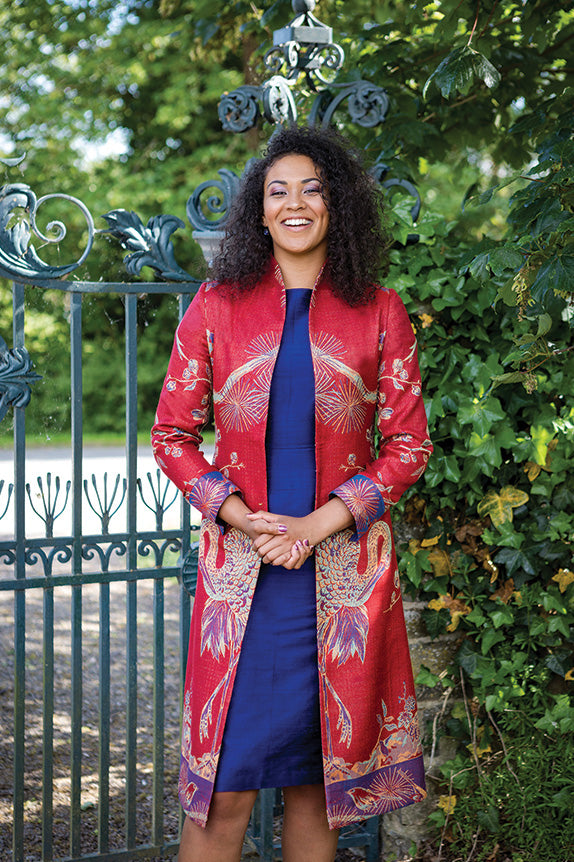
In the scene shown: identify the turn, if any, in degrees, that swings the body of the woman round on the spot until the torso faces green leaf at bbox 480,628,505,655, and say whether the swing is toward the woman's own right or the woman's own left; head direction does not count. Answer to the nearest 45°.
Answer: approximately 135° to the woman's own left

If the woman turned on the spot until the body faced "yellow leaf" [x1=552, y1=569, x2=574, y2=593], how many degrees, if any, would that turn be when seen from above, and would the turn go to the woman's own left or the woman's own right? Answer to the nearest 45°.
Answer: approximately 135° to the woman's own left

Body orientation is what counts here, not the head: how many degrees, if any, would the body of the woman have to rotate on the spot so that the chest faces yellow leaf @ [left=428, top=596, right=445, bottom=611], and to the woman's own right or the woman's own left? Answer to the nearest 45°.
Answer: approximately 135° to the woman's own left

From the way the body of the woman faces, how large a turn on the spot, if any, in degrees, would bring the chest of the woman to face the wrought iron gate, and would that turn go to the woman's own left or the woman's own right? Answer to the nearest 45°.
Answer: approximately 135° to the woman's own right

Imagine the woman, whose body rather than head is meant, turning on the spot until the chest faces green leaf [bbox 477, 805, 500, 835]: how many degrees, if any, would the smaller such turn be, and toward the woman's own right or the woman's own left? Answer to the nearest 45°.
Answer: approximately 135° to the woman's own left

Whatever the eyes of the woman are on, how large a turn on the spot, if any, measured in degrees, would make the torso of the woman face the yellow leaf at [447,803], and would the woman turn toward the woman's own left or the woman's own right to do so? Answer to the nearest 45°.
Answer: approximately 135° to the woman's own left

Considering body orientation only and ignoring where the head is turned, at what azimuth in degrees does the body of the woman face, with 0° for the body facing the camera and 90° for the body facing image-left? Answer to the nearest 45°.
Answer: approximately 0°
